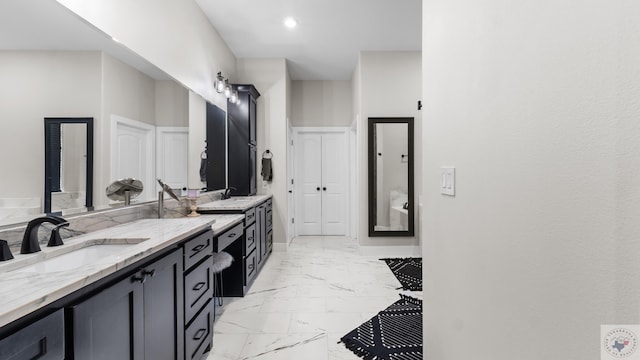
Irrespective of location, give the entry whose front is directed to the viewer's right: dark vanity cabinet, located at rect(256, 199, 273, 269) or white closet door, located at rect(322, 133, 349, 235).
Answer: the dark vanity cabinet

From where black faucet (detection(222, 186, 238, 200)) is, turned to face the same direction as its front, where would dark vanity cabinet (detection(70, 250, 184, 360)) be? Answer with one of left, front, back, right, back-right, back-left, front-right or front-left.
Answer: right

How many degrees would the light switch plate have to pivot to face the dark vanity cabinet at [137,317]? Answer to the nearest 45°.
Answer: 0° — it already faces it

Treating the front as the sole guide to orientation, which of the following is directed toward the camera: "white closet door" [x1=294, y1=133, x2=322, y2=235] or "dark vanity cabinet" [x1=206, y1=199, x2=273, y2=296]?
the white closet door

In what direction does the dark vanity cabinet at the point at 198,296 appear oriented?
to the viewer's right

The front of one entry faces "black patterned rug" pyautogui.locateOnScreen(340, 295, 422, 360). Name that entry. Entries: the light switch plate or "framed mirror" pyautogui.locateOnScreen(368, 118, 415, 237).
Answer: the framed mirror

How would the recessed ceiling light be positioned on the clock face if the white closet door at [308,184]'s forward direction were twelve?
The recessed ceiling light is roughly at 12 o'clock from the white closet door.

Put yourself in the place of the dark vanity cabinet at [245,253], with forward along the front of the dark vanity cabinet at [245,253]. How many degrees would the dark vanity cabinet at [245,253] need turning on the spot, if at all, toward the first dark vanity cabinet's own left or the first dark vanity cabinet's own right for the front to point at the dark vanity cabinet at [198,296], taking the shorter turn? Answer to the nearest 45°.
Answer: approximately 90° to the first dark vanity cabinet's own right

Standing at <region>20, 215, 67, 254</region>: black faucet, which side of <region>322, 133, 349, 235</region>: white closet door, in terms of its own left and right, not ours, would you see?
front

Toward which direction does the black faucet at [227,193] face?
to the viewer's right

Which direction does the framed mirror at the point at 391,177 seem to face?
toward the camera

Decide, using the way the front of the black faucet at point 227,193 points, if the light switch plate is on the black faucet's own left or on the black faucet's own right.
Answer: on the black faucet's own right

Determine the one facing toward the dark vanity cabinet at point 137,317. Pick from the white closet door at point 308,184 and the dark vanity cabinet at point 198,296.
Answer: the white closet door

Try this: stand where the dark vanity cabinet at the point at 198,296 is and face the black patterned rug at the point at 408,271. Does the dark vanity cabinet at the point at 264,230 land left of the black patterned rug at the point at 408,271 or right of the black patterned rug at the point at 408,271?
left

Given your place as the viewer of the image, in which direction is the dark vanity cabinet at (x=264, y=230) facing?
facing to the right of the viewer

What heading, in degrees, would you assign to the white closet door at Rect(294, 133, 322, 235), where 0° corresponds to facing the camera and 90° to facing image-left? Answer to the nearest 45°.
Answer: approximately 0°

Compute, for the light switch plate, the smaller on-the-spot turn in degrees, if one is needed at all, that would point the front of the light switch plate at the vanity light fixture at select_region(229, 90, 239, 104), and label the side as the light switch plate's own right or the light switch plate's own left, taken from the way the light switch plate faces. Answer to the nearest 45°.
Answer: approximately 90° to the light switch plate's own right
